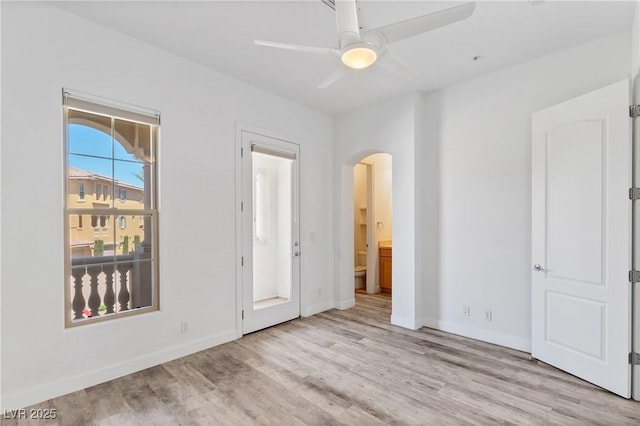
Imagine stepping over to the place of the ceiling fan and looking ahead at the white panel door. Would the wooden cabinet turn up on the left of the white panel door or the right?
left

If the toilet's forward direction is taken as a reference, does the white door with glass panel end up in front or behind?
in front

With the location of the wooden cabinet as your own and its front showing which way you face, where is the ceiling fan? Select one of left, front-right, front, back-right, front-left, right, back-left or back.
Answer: front-left

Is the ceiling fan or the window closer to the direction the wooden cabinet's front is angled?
the window

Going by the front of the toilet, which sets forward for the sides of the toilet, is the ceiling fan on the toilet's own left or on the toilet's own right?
on the toilet's own left

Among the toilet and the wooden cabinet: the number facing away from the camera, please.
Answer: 0

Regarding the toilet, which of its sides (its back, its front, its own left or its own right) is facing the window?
front

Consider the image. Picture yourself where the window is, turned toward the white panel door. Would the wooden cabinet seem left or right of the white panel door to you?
left

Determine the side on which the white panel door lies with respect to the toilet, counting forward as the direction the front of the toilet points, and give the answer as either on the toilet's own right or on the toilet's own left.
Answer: on the toilet's own left

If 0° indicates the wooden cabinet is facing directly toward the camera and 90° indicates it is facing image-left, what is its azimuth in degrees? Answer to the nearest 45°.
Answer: approximately 45°

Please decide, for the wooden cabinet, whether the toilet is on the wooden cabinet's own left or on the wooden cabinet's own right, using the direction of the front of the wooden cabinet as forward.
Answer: on the wooden cabinet's own right

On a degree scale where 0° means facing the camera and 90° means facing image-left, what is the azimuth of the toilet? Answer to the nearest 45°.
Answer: approximately 45°
